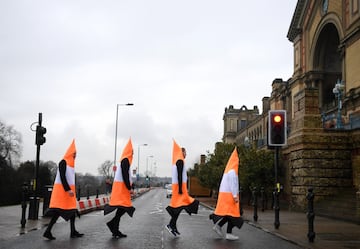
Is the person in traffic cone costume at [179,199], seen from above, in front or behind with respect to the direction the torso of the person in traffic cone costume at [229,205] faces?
behind

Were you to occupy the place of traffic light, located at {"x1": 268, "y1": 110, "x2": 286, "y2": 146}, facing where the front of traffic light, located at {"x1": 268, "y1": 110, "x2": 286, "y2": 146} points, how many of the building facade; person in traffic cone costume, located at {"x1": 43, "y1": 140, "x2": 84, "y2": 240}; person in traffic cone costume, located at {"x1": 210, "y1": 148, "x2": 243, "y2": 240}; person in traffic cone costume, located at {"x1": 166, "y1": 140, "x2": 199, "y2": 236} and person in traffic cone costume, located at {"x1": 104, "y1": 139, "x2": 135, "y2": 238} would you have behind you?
1

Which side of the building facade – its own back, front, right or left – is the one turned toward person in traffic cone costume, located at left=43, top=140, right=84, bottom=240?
front

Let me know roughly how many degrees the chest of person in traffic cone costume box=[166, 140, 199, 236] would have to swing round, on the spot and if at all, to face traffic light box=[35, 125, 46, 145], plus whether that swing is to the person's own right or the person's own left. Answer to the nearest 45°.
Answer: approximately 135° to the person's own left

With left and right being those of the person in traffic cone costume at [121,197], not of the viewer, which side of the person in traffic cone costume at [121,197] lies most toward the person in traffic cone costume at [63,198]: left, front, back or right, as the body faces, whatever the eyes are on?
back

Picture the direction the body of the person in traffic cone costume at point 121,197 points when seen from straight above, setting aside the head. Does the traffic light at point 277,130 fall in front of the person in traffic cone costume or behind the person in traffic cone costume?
in front

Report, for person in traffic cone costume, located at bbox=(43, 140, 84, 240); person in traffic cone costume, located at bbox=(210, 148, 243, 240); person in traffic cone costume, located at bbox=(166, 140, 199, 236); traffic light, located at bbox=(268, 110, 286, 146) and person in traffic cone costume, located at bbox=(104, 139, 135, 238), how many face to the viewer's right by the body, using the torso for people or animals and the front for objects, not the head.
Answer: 4

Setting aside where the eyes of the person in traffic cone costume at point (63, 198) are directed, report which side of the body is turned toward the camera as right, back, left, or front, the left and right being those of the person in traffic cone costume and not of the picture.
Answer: right

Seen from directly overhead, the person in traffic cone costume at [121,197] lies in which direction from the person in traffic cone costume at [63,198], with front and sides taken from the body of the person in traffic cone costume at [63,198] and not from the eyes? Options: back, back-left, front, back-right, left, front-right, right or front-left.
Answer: front

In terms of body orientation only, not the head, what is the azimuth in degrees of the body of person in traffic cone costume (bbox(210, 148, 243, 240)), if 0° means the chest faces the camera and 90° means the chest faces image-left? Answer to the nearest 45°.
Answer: approximately 270°

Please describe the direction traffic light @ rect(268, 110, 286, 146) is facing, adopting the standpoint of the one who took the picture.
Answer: facing the viewer

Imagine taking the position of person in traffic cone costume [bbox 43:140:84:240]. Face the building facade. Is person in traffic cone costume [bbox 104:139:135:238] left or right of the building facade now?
right

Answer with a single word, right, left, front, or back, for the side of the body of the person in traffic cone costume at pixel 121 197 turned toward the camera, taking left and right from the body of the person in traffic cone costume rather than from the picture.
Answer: right

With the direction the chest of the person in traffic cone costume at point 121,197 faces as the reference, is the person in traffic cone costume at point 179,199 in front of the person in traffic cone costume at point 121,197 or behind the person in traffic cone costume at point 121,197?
in front

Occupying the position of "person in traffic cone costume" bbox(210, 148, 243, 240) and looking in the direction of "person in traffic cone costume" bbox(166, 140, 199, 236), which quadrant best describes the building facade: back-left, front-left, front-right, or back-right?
back-right

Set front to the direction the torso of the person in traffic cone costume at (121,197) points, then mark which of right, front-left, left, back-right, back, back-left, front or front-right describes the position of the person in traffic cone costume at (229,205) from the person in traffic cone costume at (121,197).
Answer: front

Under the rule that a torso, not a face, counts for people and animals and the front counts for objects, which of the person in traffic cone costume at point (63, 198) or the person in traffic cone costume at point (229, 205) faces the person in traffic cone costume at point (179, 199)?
the person in traffic cone costume at point (63, 198)

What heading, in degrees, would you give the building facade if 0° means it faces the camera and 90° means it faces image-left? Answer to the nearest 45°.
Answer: approximately 45°
